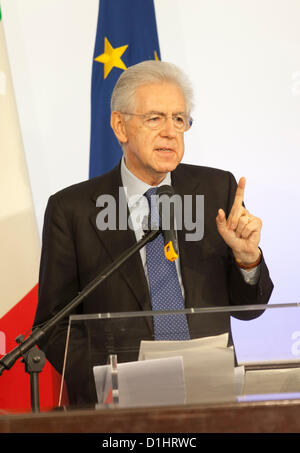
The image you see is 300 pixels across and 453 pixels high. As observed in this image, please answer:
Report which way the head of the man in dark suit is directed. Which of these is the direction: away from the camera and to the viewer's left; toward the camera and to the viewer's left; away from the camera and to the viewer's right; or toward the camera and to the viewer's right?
toward the camera and to the viewer's right

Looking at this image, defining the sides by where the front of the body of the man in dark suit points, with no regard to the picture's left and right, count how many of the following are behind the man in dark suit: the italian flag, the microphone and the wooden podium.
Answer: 1

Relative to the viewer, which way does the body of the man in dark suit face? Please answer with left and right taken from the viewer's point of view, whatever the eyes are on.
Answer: facing the viewer and to the right of the viewer

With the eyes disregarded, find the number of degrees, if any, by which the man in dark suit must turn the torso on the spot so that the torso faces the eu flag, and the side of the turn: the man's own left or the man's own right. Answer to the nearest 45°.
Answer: approximately 135° to the man's own left

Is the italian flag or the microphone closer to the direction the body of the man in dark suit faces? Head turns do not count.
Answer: the microphone

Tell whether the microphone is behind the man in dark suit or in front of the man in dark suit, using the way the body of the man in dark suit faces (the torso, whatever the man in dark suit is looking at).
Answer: in front

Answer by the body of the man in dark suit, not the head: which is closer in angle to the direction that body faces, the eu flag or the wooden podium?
the wooden podium
